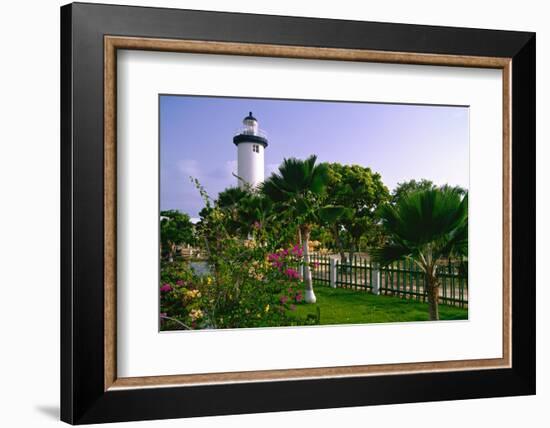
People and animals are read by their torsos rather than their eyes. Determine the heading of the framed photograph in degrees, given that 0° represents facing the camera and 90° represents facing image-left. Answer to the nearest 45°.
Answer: approximately 315°
